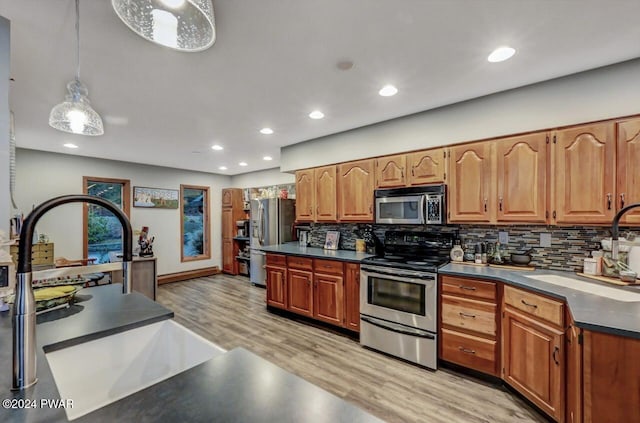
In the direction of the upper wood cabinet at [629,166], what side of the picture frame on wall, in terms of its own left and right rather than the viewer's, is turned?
front

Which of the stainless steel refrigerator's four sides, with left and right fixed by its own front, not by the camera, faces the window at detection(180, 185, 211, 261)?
right

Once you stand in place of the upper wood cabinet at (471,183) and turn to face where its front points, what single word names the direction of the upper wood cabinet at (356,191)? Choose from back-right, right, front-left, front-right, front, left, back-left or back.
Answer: right

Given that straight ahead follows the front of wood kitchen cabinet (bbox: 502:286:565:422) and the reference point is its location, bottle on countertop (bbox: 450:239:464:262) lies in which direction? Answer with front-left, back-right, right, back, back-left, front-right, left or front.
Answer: right

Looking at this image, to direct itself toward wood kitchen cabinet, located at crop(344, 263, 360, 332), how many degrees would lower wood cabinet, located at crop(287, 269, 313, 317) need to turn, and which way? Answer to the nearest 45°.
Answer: approximately 90° to its left

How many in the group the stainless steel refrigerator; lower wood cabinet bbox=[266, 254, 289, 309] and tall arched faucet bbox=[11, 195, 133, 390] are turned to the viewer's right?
1

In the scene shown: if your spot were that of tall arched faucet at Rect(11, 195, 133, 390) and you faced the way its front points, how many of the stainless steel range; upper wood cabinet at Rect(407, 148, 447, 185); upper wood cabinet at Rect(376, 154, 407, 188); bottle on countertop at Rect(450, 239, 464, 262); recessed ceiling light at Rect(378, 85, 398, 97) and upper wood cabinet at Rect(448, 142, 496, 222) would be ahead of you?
6

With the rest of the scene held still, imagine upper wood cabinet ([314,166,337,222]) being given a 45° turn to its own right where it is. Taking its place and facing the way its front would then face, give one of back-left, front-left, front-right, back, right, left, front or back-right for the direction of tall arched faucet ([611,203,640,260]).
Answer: back-left

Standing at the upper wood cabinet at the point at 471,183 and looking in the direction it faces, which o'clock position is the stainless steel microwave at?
The stainless steel microwave is roughly at 3 o'clock from the upper wood cabinet.

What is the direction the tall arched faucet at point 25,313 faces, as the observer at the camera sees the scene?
facing to the right of the viewer

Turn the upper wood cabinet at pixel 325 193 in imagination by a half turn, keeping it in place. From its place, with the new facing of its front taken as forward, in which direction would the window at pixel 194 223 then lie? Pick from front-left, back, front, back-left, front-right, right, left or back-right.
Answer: left

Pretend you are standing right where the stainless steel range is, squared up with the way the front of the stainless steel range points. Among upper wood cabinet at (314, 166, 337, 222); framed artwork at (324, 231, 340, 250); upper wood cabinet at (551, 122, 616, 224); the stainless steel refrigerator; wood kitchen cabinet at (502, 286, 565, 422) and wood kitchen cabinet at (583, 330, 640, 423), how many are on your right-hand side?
3

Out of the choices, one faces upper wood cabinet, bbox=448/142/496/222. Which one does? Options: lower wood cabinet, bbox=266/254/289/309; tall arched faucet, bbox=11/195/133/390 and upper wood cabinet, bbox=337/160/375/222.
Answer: the tall arched faucet

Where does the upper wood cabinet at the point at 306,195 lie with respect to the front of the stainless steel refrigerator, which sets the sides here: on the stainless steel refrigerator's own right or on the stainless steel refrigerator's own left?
on the stainless steel refrigerator's own left

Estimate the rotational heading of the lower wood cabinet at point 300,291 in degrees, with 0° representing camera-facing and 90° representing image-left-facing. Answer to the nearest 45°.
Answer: approximately 45°

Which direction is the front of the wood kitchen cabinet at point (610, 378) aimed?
to the viewer's left

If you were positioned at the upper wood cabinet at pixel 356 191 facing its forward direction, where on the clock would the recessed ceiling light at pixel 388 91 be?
The recessed ceiling light is roughly at 10 o'clock from the upper wood cabinet.
